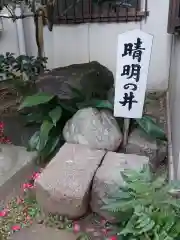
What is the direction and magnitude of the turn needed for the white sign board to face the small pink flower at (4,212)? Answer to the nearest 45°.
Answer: approximately 45° to its right

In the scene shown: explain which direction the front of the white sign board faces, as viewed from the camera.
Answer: facing the viewer

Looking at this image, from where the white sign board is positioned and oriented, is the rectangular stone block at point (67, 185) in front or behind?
in front

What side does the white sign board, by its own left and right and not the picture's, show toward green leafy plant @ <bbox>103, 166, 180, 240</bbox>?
front

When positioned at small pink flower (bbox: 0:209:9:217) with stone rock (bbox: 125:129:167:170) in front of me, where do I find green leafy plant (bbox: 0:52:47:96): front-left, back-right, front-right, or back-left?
front-left

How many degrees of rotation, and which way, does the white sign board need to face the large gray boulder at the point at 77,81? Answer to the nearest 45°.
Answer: approximately 135° to its right

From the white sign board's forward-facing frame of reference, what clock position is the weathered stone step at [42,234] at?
The weathered stone step is roughly at 1 o'clock from the white sign board.

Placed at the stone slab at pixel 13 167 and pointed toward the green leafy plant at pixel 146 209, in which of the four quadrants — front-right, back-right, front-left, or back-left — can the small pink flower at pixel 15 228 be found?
front-right

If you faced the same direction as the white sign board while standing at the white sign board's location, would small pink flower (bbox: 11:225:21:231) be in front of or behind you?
in front

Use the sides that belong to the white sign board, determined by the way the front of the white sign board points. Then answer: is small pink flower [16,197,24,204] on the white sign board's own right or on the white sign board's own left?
on the white sign board's own right

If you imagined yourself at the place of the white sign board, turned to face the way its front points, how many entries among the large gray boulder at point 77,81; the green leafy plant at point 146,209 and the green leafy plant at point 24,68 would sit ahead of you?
1
